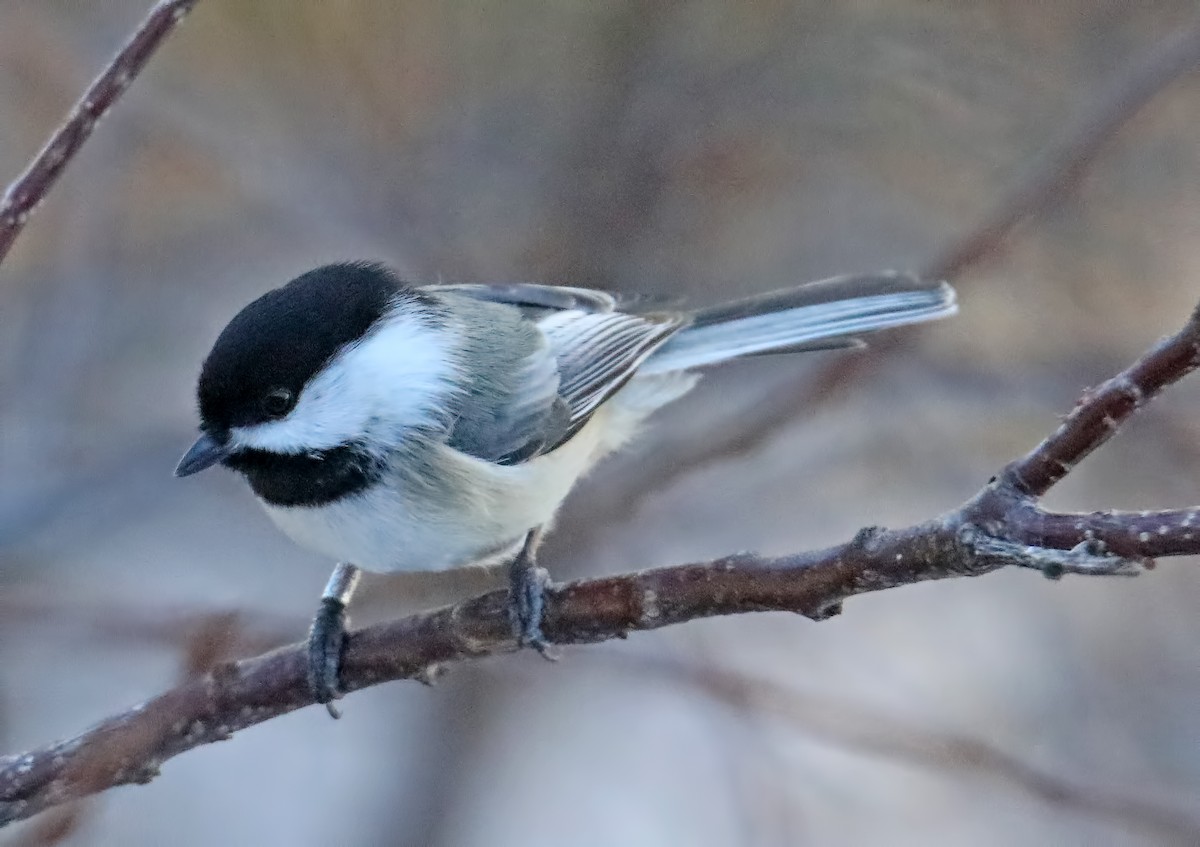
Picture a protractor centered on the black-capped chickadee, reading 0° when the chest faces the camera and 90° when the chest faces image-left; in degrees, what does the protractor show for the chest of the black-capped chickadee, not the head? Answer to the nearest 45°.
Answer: approximately 45°

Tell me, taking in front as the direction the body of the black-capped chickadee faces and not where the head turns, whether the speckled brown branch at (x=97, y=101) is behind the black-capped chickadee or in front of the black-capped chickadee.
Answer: in front
